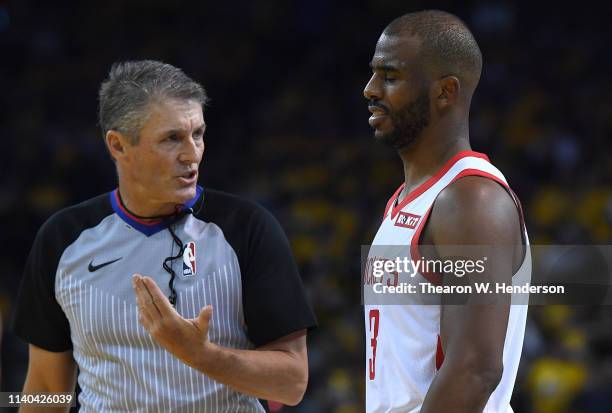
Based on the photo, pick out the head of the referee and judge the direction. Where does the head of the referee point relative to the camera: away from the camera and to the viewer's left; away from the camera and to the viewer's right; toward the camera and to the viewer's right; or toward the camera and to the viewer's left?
toward the camera and to the viewer's right

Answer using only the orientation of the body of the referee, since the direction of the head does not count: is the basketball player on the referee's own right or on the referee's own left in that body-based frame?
on the referee's own left

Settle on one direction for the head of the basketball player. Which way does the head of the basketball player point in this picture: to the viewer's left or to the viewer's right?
to the viewer's left

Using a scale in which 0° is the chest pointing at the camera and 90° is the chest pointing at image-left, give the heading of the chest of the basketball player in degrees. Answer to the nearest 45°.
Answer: approximately 90°

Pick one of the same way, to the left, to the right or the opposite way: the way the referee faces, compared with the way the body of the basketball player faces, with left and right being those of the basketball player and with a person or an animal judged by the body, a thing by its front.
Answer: to the left

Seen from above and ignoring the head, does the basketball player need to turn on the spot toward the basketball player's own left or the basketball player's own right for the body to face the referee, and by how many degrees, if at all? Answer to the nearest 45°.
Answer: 0° — they already face them

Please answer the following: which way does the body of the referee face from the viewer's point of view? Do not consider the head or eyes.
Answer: toward the camera
